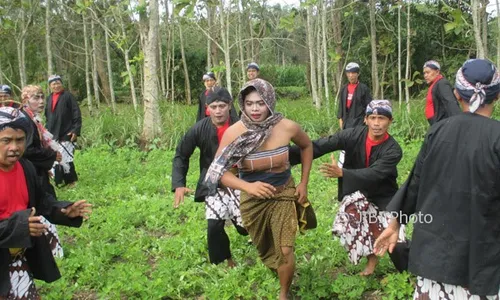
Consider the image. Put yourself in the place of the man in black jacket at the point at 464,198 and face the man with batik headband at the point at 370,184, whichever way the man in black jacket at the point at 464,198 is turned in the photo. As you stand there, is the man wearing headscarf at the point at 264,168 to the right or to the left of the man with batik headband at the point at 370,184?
left

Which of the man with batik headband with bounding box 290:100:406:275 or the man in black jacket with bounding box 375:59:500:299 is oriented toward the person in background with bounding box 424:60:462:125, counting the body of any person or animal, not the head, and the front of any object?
the man in black jacket

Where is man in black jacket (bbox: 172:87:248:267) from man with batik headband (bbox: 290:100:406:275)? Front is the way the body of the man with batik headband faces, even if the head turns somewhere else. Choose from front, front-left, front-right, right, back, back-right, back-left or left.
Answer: front-right

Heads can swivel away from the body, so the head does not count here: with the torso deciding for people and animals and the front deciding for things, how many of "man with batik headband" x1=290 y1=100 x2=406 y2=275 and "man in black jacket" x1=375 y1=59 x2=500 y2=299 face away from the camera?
1

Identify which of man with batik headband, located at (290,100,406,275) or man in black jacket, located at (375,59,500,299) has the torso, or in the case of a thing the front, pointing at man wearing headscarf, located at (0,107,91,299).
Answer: the man with batik headband

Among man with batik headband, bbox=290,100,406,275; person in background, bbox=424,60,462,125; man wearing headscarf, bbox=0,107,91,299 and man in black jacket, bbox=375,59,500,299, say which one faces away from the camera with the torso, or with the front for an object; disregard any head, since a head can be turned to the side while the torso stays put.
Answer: the man in black jacket

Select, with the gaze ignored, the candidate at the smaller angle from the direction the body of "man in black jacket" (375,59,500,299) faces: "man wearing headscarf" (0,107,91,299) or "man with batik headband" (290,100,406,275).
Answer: the man with batik headband

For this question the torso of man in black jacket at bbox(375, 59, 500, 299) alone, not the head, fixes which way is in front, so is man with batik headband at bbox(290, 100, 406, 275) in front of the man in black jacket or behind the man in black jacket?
in front

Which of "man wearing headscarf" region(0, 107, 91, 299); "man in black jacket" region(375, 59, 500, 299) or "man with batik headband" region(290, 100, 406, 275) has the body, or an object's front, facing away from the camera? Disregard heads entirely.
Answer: the man in black jacket

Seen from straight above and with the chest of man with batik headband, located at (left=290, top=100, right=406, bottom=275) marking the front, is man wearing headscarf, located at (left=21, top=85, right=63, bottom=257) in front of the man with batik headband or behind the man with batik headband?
in front

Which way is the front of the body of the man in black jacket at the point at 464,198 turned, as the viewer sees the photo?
away from the camera

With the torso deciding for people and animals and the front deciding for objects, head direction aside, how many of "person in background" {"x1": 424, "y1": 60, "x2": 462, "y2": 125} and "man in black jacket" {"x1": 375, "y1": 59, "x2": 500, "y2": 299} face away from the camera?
1

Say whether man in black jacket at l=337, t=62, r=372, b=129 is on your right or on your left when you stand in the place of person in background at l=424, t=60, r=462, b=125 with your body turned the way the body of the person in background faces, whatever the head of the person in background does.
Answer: on your right

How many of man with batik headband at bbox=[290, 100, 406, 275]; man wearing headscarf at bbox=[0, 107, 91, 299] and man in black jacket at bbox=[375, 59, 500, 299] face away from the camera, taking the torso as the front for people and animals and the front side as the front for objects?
1

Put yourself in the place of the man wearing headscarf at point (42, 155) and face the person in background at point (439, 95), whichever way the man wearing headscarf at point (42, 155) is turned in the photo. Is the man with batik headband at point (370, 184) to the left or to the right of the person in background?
right
